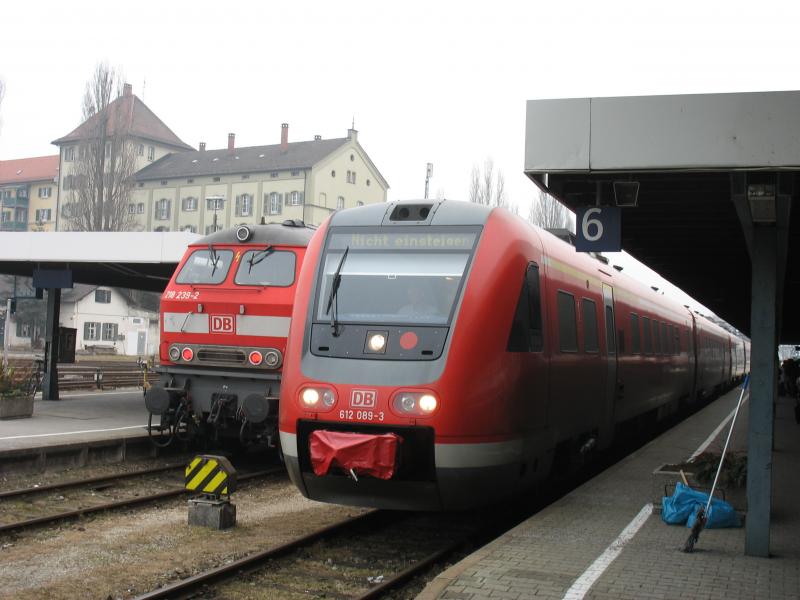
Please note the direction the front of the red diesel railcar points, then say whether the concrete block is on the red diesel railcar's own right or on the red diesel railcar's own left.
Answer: on the red diesel railcar's own right

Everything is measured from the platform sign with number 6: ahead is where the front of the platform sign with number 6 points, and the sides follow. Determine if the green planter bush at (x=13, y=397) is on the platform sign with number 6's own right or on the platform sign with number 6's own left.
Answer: on the platform sign with number 6's own right

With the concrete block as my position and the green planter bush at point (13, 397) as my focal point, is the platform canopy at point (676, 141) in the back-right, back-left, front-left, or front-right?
back-right

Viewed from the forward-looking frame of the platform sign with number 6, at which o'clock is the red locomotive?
The red locomotive is roughly at 4 o'clock from the platform sign with number 6.

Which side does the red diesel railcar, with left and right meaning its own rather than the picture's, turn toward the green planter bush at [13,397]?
right

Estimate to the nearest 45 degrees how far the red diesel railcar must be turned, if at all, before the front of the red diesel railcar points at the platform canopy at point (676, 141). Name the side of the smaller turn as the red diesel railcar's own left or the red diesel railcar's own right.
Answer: approximately 90° to the red diesel railcar's own left

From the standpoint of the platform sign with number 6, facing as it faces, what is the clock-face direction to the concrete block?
The concrete block is roughly at 3 o'clock from the platform sign with number 6.

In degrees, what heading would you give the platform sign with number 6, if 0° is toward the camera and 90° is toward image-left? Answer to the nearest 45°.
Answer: approximately 0°

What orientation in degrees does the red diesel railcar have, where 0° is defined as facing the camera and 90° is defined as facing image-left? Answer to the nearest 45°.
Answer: approximately 45°

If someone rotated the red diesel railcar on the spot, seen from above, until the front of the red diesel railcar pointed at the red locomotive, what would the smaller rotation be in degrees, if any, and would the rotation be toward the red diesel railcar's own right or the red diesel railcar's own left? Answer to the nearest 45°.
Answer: approximately 90° to the red diesel railcar's own right

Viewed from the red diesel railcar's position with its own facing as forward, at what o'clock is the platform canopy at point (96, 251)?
The platform canopy is roughly at 3 o'clock from the red diesel railcar.
